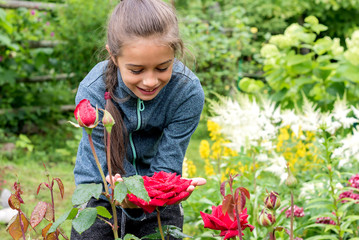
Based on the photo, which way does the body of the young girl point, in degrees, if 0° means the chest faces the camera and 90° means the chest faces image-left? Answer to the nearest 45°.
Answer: approximately 0°

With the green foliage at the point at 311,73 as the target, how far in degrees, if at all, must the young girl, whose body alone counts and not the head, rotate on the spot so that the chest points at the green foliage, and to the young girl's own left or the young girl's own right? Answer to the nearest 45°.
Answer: approximately 135° to the young girl's own left

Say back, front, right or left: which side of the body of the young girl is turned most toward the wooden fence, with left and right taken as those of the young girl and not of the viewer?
back

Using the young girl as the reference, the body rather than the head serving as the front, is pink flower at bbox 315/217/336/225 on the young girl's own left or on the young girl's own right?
on the young girl's own left

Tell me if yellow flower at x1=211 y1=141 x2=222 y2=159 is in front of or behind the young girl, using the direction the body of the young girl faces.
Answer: behind

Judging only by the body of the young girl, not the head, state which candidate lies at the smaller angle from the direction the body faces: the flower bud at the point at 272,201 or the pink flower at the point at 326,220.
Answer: the flower bud

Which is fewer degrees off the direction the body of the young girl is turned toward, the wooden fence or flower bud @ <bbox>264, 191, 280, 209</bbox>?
the flower bud
